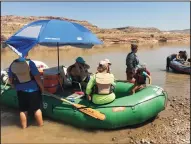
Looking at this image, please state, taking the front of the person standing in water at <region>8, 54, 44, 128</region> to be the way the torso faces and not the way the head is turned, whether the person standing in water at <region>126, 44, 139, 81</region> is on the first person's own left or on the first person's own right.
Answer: on the first person's own right

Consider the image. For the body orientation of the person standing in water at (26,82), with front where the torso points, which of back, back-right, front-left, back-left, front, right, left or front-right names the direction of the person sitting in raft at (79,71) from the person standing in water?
front-right

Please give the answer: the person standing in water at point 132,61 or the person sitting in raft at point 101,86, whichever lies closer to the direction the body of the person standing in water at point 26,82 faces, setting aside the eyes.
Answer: the person standing in water

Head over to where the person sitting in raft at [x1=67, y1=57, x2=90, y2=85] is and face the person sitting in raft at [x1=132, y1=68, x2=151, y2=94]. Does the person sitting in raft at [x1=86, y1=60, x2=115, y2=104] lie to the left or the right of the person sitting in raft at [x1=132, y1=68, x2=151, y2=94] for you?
right

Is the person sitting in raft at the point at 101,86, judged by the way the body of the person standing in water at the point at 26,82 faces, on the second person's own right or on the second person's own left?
on the second person's own right

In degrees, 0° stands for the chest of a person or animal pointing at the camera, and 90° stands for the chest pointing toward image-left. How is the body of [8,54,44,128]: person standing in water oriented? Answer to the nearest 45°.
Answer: approximately 180°

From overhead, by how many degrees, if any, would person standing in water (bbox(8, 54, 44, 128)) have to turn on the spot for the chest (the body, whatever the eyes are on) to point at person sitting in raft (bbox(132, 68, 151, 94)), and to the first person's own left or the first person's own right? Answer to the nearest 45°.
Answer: approximately 90° to the first person's own right

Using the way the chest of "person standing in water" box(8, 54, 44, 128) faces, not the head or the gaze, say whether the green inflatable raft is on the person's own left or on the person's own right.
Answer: on the person's own right
